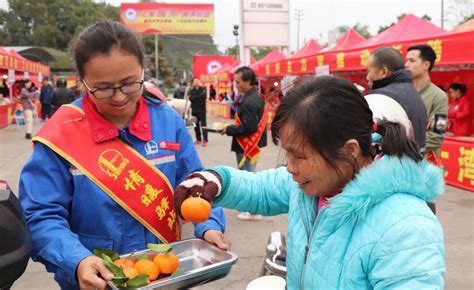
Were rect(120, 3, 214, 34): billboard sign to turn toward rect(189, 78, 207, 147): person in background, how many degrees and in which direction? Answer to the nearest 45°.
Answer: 0° — it already faces them

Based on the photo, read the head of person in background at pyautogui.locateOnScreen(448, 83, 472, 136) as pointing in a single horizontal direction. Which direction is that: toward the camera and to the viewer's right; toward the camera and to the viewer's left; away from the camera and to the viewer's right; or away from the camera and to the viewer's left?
toward the camera and to the viewer's left

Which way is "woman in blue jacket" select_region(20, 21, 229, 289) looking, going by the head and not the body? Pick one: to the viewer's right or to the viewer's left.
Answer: to the viewer's right

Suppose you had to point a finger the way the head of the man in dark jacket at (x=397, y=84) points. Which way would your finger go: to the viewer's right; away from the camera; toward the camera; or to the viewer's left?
to the viewer's left

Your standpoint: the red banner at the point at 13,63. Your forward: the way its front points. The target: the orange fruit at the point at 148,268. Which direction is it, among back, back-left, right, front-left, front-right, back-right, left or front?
front-right

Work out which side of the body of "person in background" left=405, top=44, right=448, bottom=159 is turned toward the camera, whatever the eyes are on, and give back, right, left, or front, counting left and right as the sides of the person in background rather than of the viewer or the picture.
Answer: left

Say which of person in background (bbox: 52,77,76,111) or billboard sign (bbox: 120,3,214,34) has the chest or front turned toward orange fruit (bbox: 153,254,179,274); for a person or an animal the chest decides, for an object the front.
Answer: the billboard sign

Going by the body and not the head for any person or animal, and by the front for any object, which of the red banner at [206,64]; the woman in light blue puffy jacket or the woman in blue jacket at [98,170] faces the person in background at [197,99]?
the red banner
